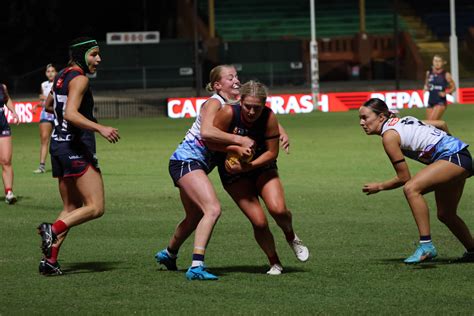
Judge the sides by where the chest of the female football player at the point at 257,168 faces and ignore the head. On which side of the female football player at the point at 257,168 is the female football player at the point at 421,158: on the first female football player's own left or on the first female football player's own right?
on the first female football player's own left

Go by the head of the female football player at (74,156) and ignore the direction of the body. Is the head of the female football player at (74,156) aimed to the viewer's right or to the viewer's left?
to the viewer's right

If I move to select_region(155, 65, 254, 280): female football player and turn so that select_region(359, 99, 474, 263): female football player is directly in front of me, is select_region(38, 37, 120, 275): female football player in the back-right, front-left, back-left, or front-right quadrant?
back-left

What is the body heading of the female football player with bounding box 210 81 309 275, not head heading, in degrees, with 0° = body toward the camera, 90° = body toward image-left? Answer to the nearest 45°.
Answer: approximately 0°

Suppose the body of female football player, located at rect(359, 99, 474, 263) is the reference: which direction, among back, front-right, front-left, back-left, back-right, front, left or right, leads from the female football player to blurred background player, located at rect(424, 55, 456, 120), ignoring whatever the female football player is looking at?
right

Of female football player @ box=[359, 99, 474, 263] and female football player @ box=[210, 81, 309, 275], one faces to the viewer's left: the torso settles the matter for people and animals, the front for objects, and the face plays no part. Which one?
female football player @ box=[359, 99, 474, 263]

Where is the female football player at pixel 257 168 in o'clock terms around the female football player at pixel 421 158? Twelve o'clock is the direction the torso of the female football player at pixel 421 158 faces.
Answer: the female football player at pixel 257 168 is roughly at 11 o'clock from the female football player at pixel 421 158.

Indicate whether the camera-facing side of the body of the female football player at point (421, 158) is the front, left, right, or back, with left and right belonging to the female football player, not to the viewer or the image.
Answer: left

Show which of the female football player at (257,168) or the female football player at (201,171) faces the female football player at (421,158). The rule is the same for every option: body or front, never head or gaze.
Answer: the female football player at (201,171)

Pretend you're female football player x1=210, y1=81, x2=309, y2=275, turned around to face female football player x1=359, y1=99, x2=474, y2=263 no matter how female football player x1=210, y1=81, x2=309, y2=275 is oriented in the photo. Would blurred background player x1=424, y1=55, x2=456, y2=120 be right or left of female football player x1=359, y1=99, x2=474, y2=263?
left

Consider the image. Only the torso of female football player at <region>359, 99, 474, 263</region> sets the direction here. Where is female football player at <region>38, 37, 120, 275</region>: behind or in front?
in front

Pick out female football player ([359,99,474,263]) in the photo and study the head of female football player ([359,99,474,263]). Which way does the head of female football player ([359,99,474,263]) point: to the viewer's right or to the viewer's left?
to the viewer's left

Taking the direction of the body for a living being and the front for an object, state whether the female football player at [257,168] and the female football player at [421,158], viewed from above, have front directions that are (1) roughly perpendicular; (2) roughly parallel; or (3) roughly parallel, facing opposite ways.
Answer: roughly perpendicular

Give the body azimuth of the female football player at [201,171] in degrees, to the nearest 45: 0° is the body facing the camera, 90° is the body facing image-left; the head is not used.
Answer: approximately 270°

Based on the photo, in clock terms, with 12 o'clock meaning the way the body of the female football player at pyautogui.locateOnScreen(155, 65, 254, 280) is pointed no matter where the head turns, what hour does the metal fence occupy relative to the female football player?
The metal fence is roughly at 9 o'clock from the female football player.

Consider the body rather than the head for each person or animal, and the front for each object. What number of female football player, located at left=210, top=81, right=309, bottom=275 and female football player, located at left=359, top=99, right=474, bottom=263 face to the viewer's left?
1

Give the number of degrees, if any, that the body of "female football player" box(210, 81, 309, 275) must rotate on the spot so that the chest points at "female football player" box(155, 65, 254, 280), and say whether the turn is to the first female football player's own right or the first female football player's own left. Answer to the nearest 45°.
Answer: approximately 90° to the first female football player's own right
